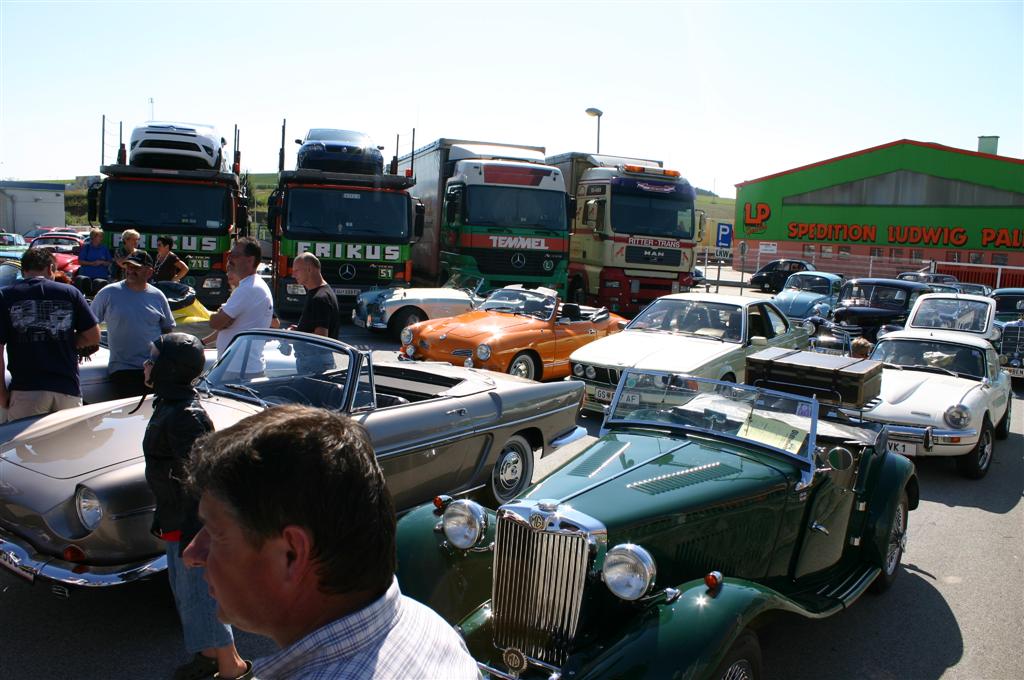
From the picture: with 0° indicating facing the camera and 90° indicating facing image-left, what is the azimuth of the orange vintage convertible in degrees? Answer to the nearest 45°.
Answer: approximately 45°

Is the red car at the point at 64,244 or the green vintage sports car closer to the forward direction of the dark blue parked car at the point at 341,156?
the green vintage sports car

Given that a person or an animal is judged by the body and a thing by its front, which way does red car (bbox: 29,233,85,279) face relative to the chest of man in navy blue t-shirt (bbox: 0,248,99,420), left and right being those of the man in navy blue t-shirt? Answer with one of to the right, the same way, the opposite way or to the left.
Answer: the opposite way

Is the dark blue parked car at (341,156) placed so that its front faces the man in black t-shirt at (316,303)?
yes

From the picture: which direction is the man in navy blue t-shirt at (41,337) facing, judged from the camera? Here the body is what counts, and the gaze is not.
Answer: away from the camera

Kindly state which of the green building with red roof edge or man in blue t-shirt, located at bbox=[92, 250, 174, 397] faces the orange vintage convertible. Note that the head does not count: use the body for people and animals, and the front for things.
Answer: the green building with red roof edge

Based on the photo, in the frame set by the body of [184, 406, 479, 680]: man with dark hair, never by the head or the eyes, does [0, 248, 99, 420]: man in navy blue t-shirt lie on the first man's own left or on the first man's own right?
on the first man's own right

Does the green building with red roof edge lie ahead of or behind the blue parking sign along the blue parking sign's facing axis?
behind

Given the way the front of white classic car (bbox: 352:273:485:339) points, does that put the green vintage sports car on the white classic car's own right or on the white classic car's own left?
on the white classic car's own left

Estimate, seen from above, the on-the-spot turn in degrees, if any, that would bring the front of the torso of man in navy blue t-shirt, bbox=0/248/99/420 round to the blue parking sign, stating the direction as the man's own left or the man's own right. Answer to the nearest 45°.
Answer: approximately 45° to the man's own right
